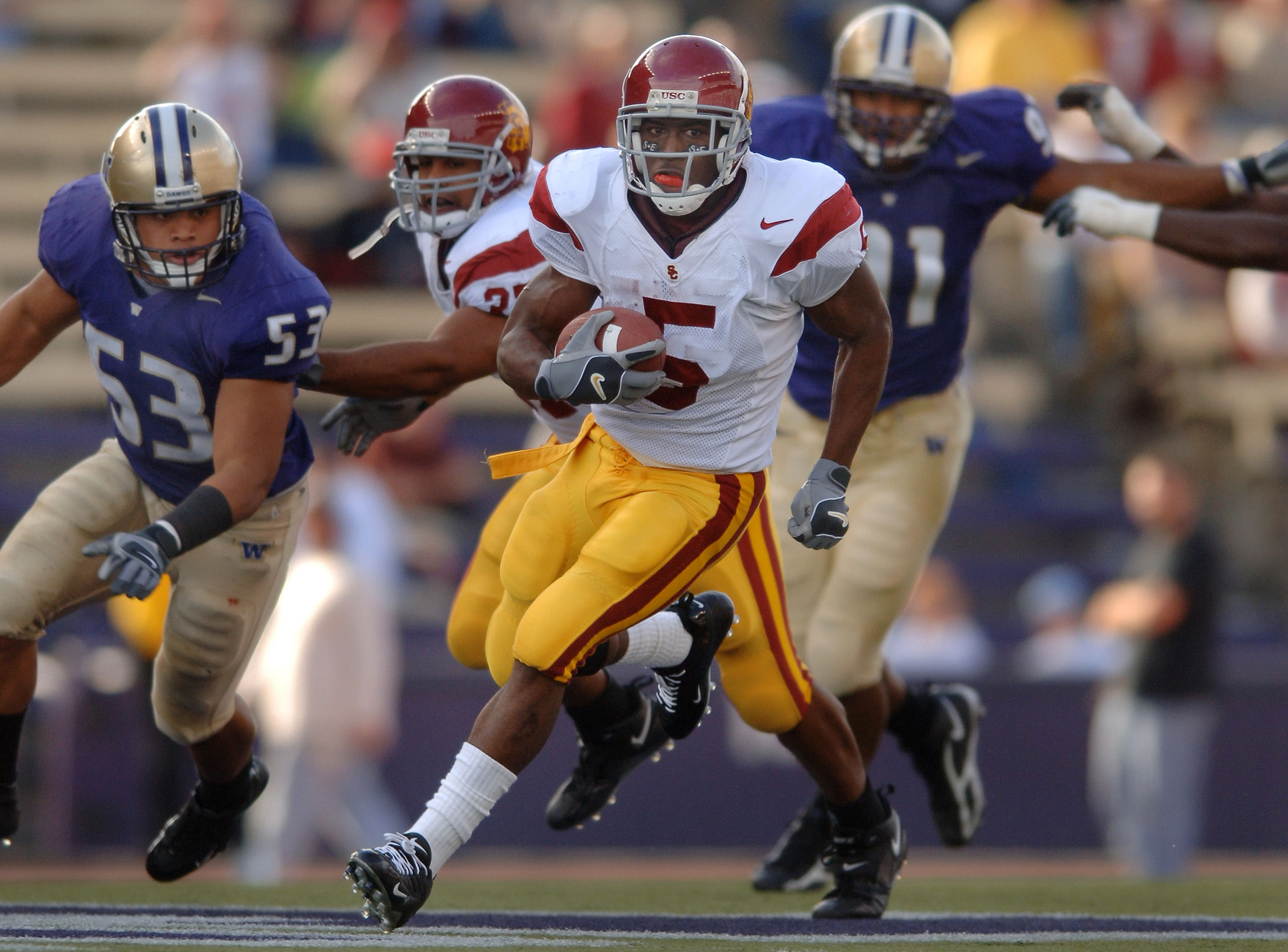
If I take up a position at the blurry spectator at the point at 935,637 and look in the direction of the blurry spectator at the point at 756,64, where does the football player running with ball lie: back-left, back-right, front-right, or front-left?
back-left

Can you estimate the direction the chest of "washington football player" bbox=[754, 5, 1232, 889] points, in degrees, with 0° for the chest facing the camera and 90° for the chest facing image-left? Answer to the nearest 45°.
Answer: approximately 0°

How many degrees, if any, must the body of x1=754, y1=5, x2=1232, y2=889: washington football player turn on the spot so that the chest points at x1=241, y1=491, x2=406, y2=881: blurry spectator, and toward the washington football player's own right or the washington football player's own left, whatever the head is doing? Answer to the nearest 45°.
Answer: approximately 135° to the washington football player's own right

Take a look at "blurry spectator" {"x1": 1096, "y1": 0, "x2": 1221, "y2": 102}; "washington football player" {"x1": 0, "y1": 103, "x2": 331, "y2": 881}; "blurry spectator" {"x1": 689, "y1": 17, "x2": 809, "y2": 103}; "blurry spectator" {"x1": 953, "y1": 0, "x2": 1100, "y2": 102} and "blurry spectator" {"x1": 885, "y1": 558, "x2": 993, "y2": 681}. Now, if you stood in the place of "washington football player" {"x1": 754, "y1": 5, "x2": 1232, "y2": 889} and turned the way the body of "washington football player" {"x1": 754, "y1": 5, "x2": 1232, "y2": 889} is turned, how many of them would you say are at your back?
4

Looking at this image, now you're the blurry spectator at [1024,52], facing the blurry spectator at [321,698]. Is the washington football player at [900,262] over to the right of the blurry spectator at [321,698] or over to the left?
left

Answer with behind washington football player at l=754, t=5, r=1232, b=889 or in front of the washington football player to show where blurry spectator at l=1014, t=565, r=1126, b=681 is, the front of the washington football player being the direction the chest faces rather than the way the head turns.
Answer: behind

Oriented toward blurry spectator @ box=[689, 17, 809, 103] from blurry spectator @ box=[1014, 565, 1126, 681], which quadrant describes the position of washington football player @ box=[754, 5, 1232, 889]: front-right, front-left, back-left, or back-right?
back-left

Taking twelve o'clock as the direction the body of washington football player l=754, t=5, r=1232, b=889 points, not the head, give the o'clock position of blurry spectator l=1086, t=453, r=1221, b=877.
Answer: The blurry spectator is roughly at 7 o'clock from the washington football player.

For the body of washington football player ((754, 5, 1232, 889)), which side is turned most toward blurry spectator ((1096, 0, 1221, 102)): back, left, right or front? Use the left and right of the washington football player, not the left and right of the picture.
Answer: back
